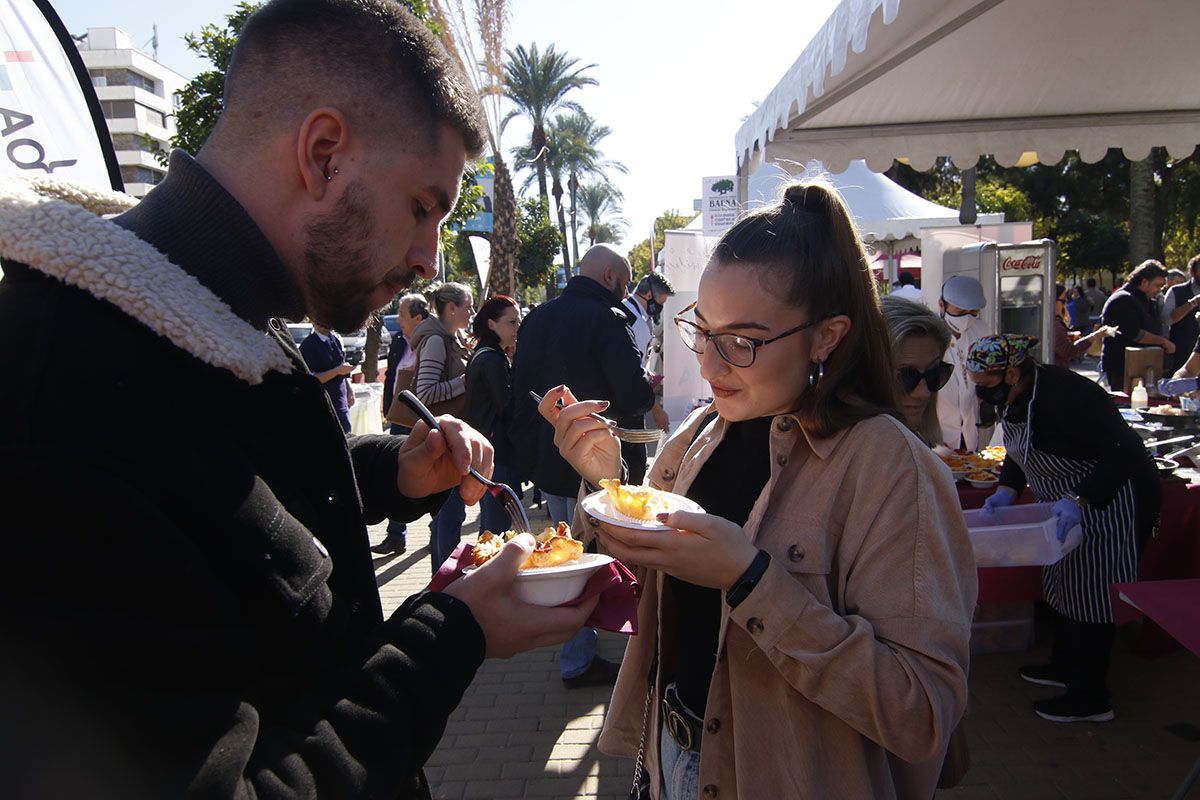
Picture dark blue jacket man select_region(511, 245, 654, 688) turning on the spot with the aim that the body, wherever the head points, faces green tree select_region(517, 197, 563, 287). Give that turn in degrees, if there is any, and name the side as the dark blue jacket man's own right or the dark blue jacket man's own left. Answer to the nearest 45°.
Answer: approximately 45° to the dark blue jacket man's own left

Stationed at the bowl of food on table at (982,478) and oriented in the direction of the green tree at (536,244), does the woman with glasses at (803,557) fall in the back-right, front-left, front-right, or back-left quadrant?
back-left

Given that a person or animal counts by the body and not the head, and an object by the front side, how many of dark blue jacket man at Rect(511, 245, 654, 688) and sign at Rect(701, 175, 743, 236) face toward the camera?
1

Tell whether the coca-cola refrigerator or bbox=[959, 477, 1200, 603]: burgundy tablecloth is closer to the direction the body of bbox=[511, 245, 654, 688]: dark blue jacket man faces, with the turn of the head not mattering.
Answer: the coca-cola refrigerator

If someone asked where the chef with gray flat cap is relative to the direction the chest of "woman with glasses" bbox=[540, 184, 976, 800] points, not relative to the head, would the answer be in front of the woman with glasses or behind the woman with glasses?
behind

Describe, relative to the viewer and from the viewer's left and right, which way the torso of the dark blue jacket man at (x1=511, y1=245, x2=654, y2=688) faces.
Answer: facing away from the viewer and to the right of the viewer

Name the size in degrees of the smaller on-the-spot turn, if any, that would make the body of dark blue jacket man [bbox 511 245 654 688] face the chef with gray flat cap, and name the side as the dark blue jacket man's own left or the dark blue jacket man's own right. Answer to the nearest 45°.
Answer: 0° — they already face them
